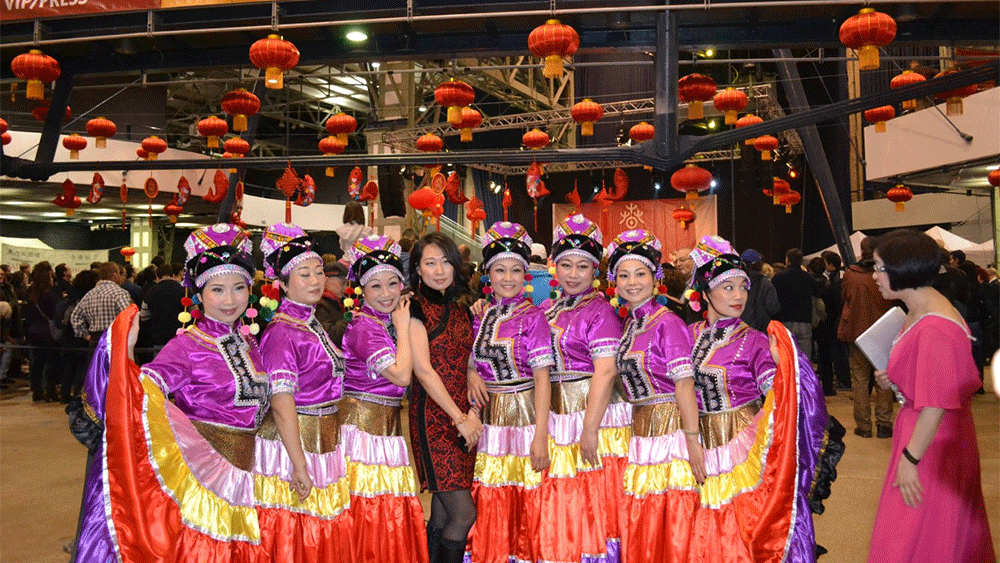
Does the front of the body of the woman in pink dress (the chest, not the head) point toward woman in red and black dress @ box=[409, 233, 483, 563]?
yes

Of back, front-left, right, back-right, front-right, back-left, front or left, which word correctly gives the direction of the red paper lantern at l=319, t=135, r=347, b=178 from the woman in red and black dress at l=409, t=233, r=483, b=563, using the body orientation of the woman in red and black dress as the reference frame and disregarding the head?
back-left

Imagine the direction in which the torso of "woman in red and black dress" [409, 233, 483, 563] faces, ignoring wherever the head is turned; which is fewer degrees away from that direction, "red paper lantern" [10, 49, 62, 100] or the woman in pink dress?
the woman in pink dress

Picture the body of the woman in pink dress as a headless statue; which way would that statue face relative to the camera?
to the viewer's left

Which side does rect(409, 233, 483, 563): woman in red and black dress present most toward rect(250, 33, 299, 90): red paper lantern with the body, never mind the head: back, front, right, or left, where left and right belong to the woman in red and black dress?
back

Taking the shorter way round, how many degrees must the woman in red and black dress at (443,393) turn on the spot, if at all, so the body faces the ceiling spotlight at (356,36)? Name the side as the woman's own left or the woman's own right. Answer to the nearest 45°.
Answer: approximately 135° to the woman's own left

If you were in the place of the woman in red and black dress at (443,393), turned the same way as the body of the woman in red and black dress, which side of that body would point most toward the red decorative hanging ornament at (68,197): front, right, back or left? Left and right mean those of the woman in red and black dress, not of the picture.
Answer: back

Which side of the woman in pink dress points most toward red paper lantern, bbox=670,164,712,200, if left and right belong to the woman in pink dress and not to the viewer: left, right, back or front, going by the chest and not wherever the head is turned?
right

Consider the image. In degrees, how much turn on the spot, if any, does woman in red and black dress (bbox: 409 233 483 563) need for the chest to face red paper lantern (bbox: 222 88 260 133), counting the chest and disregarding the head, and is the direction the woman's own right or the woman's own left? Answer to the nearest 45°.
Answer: approximately 180°

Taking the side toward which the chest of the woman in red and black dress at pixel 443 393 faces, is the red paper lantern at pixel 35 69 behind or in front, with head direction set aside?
behind

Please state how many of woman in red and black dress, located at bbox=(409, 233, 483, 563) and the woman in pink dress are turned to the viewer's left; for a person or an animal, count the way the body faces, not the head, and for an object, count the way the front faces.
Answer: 1

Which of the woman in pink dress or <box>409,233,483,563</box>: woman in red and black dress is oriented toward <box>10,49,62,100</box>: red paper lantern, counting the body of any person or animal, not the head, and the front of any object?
the woman in pink dress
